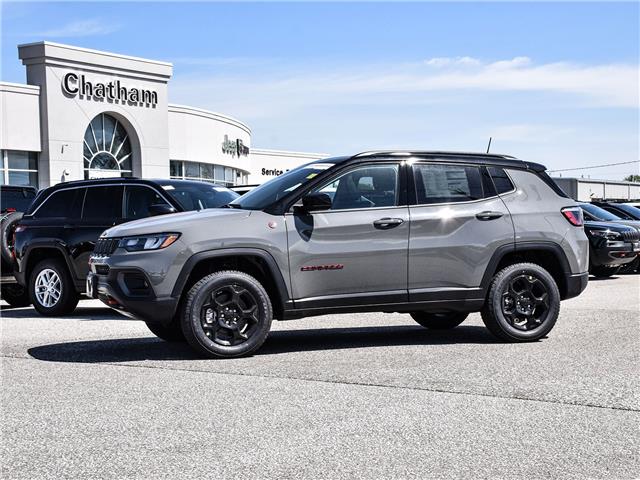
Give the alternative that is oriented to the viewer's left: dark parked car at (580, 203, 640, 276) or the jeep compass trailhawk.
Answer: the jeep compass trailhawk

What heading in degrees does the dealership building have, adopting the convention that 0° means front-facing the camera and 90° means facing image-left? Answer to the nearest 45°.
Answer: approximately 315°

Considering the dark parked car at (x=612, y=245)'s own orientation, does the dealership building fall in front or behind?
behind

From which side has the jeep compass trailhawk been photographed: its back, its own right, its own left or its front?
left

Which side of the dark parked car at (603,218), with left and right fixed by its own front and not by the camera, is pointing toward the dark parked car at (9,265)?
right

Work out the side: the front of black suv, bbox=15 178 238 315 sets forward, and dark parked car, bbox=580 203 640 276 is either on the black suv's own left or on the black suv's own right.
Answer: on the black suv's own left

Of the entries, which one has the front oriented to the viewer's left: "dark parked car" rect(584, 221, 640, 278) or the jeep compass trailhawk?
the jeep compass trailhawk

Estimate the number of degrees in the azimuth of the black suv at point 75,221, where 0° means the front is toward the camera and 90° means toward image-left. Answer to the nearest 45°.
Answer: approximately 315°
